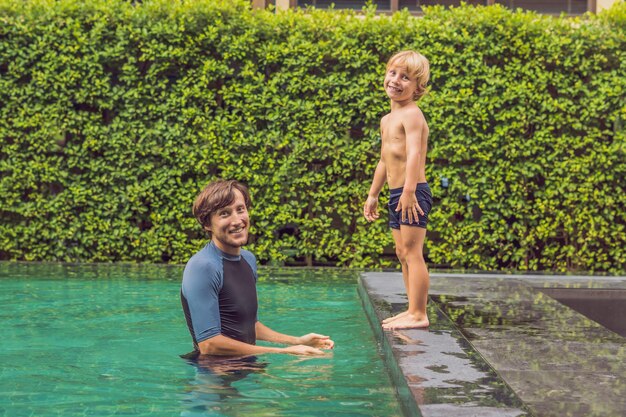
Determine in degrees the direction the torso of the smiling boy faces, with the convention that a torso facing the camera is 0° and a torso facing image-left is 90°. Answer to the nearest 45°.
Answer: approximately 45°

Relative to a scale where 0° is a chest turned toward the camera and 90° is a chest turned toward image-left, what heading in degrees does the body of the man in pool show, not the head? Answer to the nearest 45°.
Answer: approximately 315°
